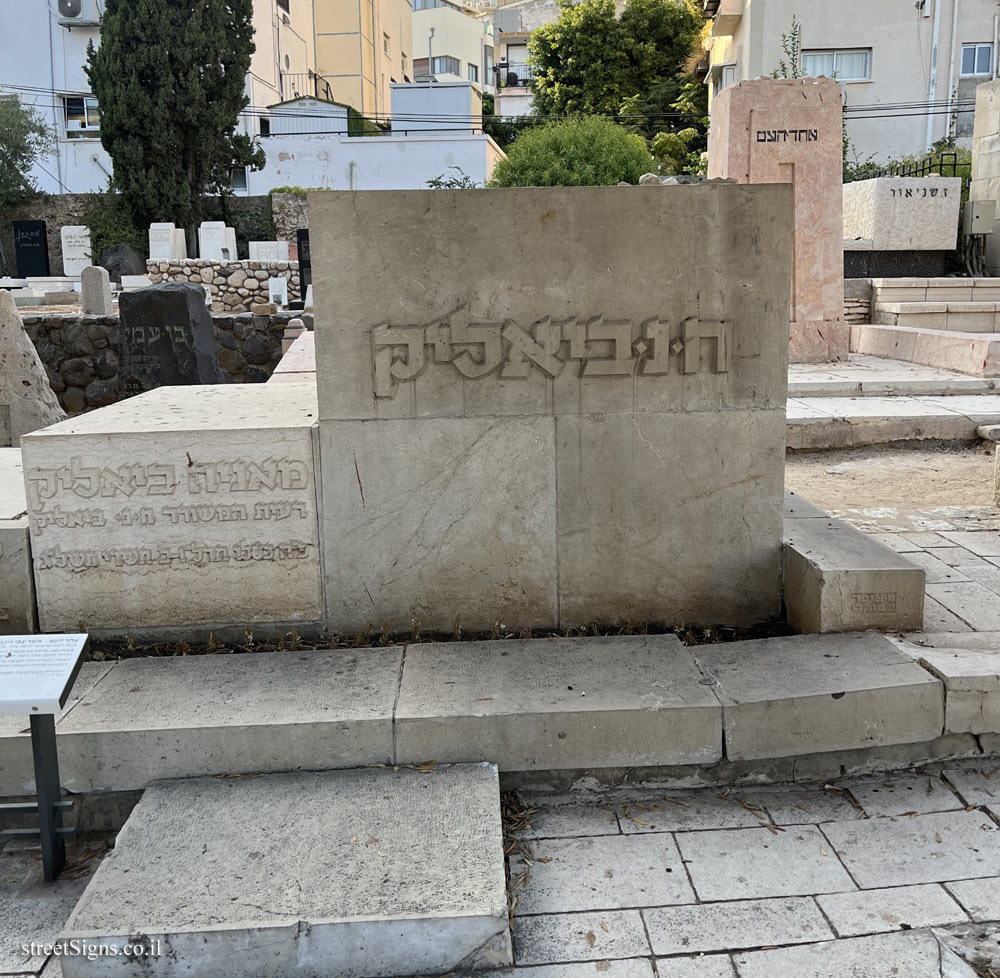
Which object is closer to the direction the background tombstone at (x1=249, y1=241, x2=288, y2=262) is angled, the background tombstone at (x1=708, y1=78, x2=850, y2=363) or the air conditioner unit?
the background tombstone

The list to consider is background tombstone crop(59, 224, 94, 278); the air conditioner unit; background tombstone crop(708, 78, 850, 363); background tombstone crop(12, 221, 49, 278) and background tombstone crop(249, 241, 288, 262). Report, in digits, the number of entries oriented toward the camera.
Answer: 5

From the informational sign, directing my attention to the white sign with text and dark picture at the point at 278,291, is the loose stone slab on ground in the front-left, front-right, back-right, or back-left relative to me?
back-right

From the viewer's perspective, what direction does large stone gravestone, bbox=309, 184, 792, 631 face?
toward the camera

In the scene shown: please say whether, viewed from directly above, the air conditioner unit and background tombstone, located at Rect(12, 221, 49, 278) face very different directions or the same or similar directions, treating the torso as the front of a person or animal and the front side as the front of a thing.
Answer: same or similar directions

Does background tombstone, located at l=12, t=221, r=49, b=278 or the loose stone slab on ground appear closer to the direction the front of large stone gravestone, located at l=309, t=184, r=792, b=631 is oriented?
the loose stone slab on ground

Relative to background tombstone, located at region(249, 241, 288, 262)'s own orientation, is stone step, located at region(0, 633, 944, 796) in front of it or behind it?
in front

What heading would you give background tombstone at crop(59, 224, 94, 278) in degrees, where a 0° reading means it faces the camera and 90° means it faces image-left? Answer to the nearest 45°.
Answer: approximately 0°

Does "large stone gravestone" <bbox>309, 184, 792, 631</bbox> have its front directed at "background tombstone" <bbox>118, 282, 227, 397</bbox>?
no

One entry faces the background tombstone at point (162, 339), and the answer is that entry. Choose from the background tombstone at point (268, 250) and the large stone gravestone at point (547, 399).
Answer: the background tombstone at point (268, 250)

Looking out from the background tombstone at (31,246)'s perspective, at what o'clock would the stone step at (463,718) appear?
The stone step is roughly at 12 o'clock from the background tombstone.

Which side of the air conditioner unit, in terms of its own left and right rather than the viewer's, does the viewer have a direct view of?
front

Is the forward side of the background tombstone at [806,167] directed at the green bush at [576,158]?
no

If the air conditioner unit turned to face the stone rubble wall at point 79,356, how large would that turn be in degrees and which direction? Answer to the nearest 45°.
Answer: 0° — it already faces it

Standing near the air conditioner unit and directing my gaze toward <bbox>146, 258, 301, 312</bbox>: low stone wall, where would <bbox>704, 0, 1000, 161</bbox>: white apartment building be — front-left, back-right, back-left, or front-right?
front-left

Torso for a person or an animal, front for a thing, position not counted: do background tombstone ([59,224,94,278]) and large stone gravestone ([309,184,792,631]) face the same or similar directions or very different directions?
same or similar directions

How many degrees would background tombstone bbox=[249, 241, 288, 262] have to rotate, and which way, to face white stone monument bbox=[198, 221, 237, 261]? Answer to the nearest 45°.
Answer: approximately 90° to its right

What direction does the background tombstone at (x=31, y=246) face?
toward the camera

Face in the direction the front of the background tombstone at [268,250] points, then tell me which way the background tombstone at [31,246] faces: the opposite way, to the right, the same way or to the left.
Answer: the same way

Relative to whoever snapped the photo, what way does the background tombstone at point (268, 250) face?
facing the viewer

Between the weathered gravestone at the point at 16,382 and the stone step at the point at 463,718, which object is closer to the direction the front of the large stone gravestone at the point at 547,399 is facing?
the stone step
